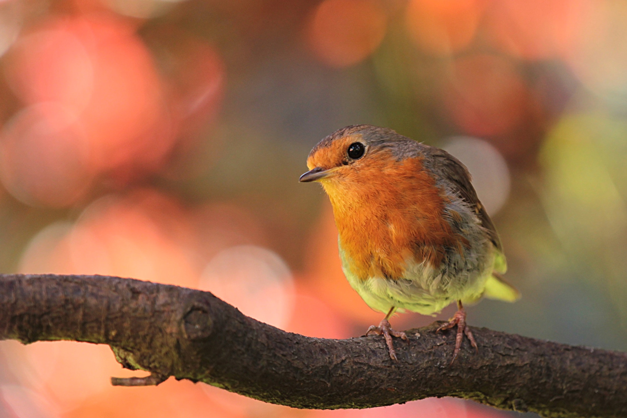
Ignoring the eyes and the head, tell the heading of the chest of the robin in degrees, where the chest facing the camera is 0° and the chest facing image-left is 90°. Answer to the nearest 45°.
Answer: approximately 45°
